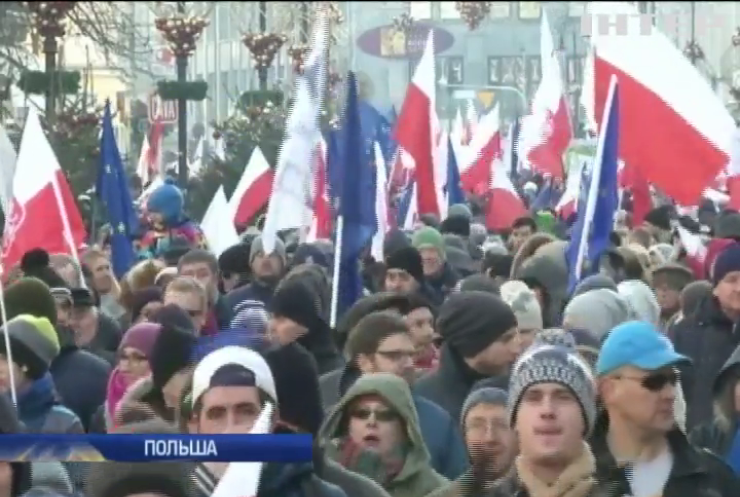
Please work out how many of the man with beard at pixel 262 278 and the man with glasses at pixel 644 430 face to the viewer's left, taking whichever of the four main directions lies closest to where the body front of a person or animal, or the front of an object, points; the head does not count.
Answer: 0

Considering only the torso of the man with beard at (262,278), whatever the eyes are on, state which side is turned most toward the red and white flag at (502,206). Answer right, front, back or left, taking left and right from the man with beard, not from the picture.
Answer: back

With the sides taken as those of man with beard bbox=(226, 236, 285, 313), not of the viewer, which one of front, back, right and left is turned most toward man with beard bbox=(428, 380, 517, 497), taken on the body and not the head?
front

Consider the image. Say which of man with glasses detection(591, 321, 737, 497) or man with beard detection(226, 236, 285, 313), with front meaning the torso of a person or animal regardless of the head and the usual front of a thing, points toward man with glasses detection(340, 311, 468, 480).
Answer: the man with beard

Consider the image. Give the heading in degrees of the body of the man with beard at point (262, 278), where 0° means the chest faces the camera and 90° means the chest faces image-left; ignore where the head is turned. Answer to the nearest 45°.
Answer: approximately 0°

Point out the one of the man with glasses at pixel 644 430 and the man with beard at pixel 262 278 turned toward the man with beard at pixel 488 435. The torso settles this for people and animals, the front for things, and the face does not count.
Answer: the man with beard at pixel 262 278

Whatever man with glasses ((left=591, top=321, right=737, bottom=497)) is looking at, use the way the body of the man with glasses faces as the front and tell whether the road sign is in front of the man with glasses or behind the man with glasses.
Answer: behind

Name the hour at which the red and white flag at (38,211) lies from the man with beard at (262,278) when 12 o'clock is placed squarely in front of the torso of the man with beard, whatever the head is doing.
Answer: The red and white flag is roughly at 4 o'clock from the man with beard.

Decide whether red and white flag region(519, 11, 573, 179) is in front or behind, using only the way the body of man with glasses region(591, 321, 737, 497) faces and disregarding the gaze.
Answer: behind
